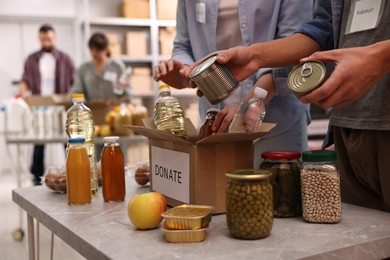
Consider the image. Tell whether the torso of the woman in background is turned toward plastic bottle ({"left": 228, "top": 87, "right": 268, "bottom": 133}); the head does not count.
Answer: yes

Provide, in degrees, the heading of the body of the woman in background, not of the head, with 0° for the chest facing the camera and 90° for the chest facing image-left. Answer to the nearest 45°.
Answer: approximately 0°

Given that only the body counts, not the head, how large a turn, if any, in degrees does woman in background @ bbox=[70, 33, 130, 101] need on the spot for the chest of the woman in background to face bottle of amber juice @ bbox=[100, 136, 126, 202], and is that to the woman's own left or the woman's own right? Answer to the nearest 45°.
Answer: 0° — they already face it

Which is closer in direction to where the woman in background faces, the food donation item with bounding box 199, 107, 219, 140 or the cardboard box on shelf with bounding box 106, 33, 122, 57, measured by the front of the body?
the food donation item

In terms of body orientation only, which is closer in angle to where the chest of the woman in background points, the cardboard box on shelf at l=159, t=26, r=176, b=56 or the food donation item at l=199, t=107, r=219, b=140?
the food donation item

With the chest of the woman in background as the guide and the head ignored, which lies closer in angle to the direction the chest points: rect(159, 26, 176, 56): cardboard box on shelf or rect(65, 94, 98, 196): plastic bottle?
the plastic bottle

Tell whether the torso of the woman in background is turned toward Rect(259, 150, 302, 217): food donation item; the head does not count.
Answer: yes

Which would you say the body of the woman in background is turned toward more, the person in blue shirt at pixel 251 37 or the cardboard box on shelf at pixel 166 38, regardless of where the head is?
the person in blue shirt

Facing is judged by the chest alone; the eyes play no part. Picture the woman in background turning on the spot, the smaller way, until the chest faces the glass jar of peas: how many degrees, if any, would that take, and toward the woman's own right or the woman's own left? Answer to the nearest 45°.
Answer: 0° — they already face it

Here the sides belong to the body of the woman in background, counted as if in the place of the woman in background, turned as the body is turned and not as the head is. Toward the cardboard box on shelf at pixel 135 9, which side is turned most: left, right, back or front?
back
